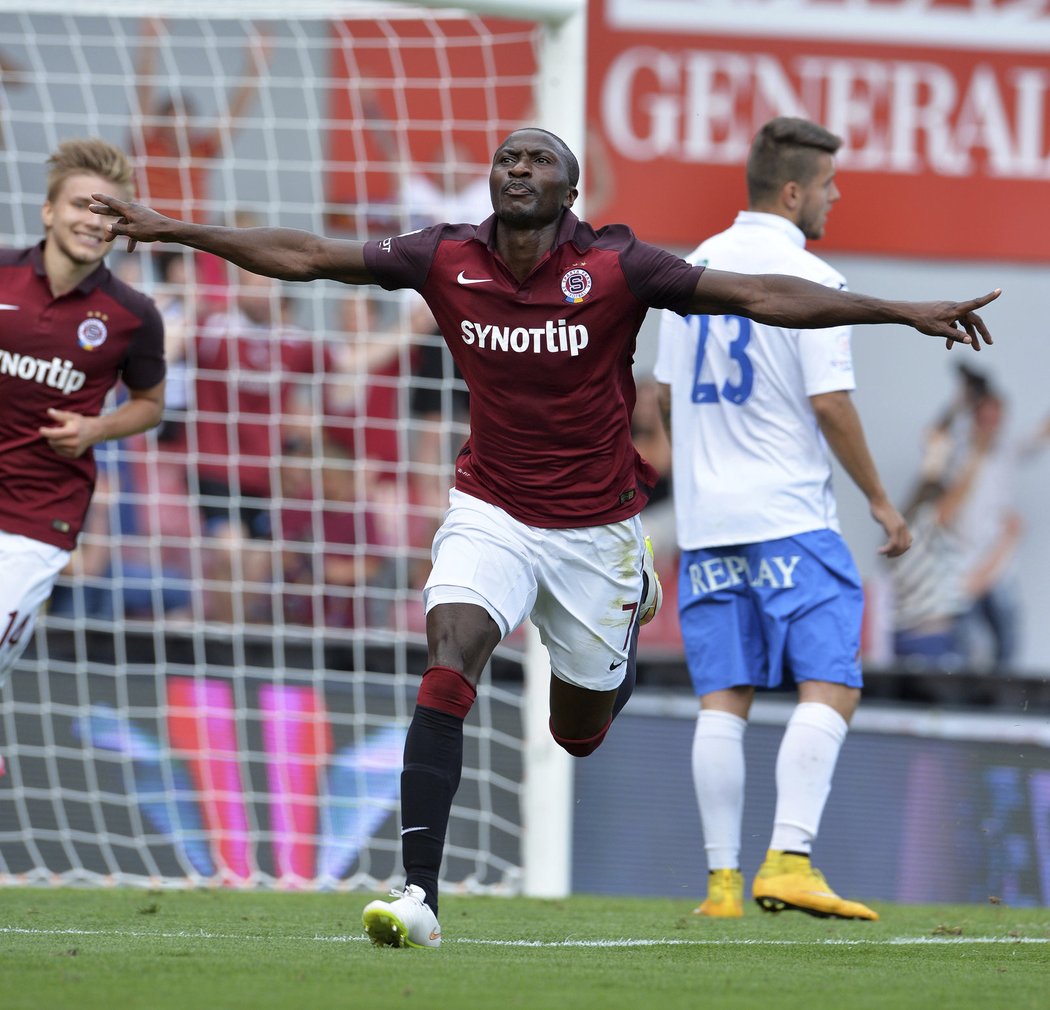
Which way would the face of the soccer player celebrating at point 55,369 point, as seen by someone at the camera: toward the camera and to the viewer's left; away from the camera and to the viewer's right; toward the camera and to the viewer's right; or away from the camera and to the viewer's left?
toward the camera and to the viewer's right

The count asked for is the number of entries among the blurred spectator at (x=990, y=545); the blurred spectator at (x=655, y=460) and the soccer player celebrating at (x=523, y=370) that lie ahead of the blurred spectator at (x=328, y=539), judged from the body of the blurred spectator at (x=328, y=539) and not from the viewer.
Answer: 1

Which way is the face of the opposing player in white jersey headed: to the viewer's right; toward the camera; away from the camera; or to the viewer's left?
to the viewer's right

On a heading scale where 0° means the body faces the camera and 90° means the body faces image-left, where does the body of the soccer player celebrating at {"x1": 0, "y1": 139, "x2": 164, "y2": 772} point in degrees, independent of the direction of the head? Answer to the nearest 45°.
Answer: approximately 0°

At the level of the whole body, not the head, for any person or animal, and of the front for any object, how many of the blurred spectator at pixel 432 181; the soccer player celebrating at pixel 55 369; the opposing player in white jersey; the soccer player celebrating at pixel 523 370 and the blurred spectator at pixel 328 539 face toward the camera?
4

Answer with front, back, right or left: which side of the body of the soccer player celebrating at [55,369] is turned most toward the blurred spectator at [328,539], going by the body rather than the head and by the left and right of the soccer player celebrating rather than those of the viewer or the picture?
back

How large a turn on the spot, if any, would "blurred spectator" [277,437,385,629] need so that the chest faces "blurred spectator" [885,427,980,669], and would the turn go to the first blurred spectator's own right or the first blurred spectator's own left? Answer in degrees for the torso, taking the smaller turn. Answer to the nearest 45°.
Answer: approximately 135° to the first blurred spectator's own left

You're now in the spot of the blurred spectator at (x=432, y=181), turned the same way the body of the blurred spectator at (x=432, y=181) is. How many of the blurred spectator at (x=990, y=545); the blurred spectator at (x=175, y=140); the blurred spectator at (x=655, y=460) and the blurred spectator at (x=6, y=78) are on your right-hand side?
2

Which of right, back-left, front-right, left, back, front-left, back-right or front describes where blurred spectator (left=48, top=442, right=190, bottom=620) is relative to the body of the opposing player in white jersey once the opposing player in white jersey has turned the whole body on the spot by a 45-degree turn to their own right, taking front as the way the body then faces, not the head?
back-left
